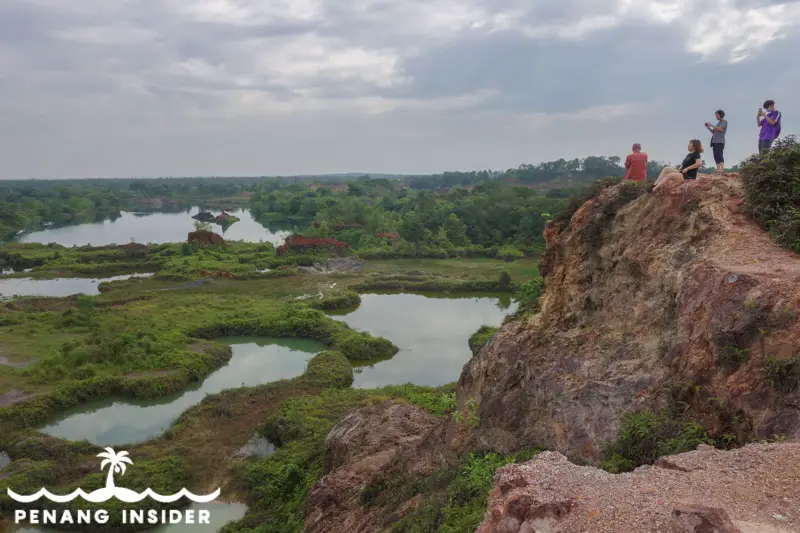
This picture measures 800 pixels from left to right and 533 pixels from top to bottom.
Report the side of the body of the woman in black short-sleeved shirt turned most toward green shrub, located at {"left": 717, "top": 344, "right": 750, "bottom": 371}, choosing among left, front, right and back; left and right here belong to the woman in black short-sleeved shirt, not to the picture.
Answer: left

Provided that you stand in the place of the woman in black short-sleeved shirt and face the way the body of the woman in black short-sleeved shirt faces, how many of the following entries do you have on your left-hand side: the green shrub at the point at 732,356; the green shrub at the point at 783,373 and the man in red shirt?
2

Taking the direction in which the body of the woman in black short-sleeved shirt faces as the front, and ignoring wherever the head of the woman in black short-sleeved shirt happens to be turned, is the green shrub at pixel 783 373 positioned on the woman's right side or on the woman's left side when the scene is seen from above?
on the woman's left side

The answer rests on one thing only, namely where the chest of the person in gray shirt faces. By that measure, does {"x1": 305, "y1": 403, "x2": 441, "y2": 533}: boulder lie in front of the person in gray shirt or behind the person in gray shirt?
in front

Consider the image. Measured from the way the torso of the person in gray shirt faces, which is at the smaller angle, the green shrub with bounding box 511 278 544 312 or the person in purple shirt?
the green shrub

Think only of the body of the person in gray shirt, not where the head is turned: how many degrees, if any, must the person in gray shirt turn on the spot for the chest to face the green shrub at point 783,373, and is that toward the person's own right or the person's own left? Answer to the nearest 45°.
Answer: approximately 90° to the person's own left

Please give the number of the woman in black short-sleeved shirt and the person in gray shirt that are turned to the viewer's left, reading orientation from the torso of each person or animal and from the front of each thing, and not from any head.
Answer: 2

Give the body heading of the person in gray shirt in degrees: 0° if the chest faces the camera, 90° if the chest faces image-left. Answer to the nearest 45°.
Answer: approximately 90°

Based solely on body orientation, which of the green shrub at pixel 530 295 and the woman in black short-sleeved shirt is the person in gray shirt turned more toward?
the green shrub

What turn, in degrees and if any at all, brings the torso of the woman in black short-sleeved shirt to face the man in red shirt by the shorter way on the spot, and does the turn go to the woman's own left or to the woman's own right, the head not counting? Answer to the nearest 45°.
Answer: approximately 45° to the woman's own right

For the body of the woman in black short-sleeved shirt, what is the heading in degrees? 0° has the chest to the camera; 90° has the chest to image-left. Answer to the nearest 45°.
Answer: approximately 90°
